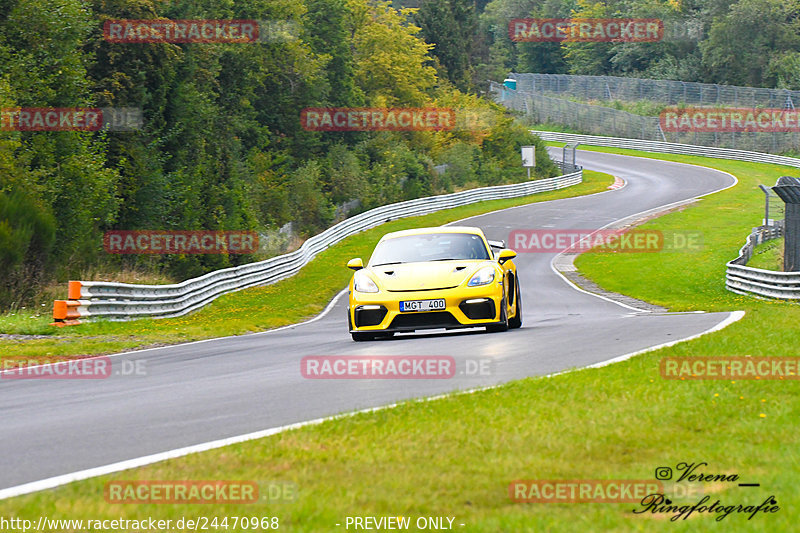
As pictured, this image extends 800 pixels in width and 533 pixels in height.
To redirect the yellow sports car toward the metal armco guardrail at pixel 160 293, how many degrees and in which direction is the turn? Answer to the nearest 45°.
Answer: approximately 135° to its right

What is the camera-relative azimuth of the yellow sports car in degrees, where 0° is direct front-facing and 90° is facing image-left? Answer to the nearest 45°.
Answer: approximately 0°
